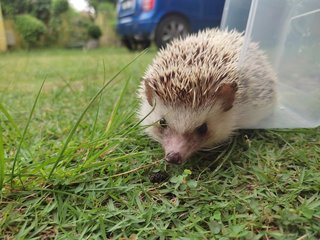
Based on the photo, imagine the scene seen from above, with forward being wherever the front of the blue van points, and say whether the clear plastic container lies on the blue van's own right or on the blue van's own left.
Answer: on the blue van's own right

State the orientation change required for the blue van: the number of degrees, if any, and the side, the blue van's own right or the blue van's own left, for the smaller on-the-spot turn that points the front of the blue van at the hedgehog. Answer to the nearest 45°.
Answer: approximately 135° to the blue van's own right

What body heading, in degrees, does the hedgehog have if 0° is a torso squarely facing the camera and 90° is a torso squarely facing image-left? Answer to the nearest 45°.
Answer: approximately 45°

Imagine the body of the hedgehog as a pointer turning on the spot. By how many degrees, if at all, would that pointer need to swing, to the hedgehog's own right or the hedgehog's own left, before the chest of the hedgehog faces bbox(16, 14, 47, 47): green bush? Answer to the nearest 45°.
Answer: approximately 90° to the hedgehog's own right

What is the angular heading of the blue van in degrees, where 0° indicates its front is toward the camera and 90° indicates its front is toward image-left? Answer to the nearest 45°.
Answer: approximately 225°

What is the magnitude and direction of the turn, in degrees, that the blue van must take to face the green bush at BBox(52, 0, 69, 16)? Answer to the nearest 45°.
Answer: approximately 135° to its left

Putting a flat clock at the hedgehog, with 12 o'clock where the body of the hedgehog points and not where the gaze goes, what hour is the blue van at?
The blue van is roughly at 4 o'clock from the hedgehog.

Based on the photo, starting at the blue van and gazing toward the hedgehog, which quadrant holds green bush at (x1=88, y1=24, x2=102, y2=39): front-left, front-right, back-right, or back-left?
back-right
